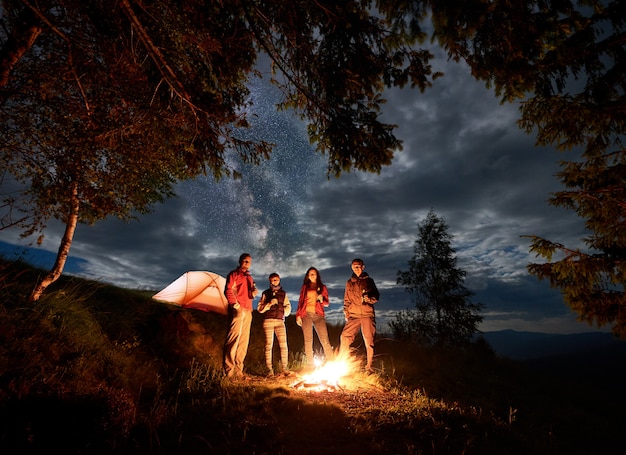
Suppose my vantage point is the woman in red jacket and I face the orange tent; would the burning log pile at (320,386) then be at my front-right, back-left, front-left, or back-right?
back-left

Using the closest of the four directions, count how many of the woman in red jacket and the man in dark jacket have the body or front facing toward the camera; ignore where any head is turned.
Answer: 2

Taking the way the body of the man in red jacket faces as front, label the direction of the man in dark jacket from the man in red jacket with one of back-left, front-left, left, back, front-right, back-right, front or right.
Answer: front-left

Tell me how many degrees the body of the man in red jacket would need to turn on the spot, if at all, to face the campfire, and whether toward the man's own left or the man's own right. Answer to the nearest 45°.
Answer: approximately 45° to the man's own left

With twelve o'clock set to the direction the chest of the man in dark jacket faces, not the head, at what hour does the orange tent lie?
The orange tent is roughly at 4 o'clock from the man in dark jacket.

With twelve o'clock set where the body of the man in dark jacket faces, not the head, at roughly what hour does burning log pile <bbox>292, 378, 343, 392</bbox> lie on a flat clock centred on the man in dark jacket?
The burning log pile is roughly at 1 o'clock from the man in dark jacket.

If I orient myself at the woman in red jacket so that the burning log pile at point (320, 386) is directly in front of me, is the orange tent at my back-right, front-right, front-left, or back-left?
back-right

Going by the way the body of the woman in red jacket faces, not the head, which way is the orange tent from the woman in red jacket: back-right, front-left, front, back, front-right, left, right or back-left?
back-right

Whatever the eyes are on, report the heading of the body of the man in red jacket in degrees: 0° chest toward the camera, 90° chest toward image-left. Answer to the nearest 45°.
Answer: approximately 315°

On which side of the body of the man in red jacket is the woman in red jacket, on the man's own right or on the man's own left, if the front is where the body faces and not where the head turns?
on the man's own left

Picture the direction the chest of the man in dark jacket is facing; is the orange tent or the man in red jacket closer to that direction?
the man in red jacket

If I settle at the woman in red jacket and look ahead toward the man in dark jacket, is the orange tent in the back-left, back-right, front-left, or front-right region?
back-left
